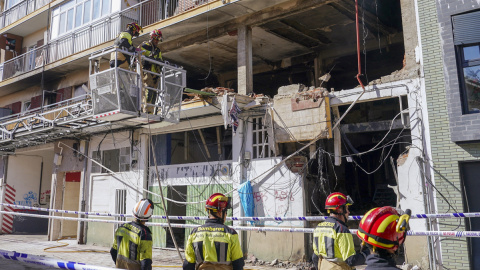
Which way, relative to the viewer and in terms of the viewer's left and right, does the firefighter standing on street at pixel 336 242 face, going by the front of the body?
facing away from the viewer and to the right of the viewer

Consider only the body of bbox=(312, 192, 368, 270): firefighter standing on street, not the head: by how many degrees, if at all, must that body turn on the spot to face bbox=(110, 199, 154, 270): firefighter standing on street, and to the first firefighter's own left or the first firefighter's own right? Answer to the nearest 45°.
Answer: approximately 135° to the first firefighter's own left

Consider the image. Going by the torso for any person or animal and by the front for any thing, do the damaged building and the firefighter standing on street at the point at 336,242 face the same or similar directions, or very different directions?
very different directions

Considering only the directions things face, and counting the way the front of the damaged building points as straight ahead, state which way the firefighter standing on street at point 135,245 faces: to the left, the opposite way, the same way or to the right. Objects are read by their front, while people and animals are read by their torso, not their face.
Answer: the opposite way

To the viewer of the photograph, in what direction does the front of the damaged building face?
facing the viewer and to the left of the viewer

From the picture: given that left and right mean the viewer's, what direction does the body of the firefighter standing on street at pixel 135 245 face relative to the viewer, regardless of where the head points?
facing away from the viewer and to the right of the viewer

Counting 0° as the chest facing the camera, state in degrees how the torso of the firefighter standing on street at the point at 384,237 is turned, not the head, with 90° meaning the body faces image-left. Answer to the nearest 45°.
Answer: approximately 225°

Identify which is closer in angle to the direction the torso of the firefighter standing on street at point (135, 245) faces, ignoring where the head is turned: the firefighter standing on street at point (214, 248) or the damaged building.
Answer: the damaged building

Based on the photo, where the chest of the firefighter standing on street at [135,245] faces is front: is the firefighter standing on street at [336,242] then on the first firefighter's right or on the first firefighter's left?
on the first firefighter's right

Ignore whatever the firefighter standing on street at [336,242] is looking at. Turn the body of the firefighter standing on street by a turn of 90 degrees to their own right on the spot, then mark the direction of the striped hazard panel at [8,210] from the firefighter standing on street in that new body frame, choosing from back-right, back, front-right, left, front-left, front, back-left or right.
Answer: back

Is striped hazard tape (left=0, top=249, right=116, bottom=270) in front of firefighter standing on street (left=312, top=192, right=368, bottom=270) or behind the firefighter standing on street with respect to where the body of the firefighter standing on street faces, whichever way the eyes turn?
behind

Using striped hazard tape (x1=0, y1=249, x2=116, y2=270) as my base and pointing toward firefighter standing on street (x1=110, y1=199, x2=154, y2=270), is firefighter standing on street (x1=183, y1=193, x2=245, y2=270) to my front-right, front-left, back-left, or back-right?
front-right

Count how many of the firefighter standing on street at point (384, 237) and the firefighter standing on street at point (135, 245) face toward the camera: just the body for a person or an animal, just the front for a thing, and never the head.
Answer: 0

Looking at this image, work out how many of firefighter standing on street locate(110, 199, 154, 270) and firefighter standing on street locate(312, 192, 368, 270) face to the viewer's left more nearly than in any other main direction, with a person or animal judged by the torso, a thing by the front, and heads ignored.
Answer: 0

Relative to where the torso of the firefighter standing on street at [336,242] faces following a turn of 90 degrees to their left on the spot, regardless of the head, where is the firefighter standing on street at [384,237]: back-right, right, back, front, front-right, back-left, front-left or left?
back-left

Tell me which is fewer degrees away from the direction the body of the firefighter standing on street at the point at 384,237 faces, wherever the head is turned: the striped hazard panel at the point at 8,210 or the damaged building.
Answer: the damaged building

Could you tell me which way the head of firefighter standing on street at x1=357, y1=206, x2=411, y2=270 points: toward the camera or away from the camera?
away from the camera

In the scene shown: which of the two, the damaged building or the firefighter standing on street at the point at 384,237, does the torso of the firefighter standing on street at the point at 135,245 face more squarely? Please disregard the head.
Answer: the damaged building
